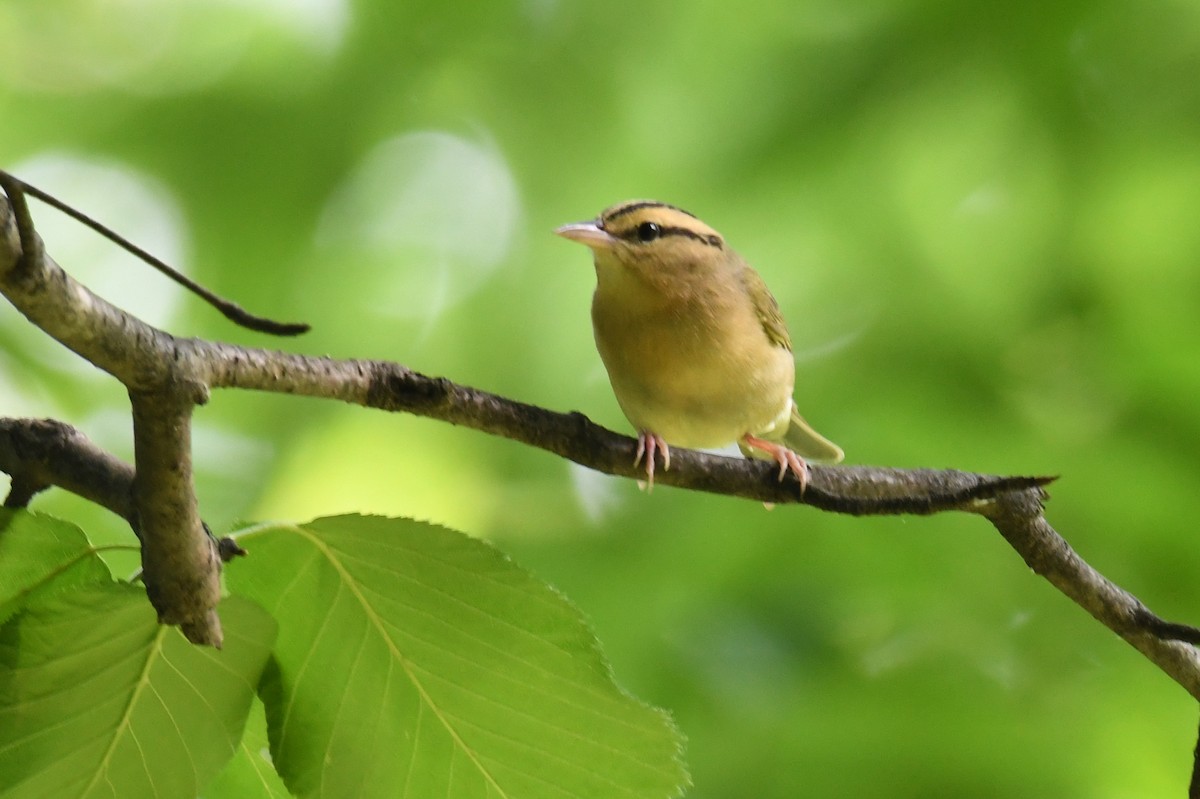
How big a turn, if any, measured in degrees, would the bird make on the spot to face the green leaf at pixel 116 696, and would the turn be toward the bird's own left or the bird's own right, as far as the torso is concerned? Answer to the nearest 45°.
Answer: approximately 45° to the bird's own right

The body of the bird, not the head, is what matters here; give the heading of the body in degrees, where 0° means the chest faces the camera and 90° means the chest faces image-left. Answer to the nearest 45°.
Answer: approximately 45°

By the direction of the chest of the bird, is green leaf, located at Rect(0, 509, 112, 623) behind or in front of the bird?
in front
